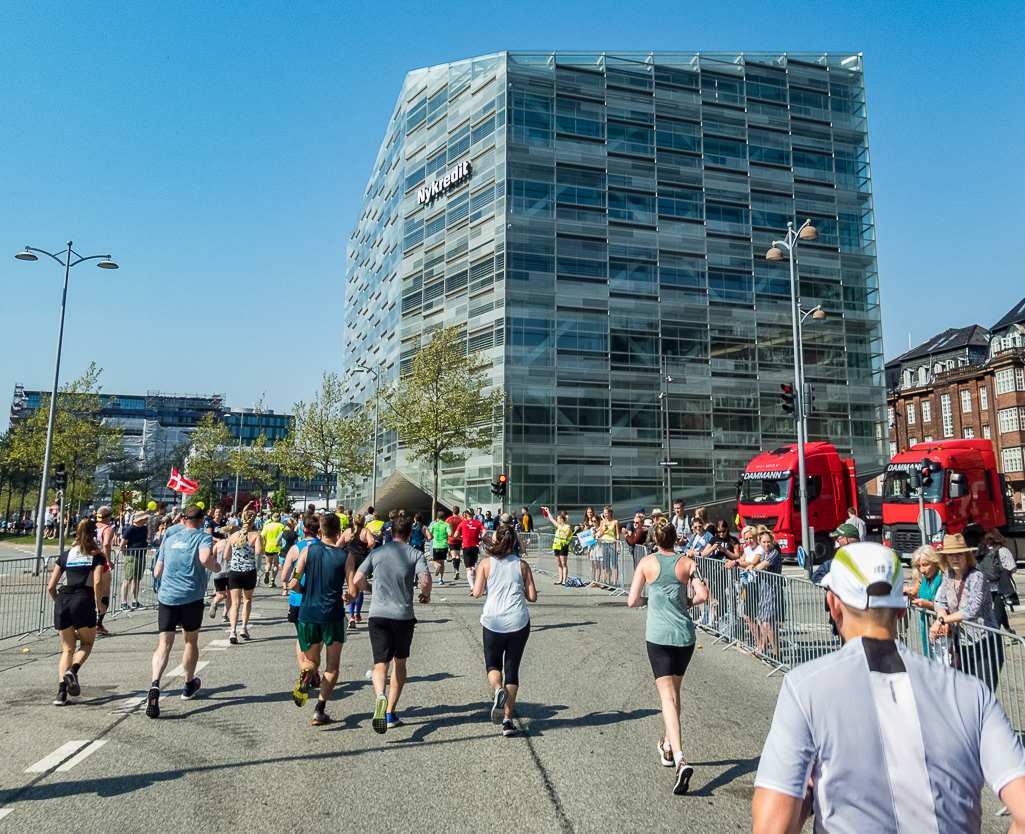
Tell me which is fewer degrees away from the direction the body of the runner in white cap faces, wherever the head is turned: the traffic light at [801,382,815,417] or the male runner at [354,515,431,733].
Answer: the traffic light

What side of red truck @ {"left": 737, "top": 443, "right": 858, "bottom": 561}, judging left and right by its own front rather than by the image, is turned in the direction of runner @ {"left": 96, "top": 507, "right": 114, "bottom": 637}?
front

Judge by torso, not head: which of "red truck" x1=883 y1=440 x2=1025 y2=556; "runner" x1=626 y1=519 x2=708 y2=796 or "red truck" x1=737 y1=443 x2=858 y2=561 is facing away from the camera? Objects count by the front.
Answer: the runner

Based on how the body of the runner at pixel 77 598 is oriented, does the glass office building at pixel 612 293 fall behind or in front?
in front

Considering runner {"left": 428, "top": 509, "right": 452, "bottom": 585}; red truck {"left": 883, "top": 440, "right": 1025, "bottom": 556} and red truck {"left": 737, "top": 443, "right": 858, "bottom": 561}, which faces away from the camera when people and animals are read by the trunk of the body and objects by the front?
the runner

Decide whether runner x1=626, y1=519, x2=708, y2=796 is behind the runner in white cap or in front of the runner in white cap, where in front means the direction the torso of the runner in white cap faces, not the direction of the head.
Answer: in front

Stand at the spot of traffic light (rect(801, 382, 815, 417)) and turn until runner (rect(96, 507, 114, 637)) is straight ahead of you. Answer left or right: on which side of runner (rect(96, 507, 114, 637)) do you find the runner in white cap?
left

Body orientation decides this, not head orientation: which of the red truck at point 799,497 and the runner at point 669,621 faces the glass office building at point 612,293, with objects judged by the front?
the runner

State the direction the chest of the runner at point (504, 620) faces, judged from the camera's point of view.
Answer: away from the camera

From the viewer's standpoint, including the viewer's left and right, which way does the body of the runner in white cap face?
facing away from the viewer

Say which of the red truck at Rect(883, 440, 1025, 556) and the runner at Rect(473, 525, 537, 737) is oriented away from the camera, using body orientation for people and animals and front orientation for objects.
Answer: the runner

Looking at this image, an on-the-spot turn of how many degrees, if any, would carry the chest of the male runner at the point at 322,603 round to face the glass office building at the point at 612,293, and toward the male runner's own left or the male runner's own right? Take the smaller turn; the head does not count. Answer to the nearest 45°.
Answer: approximately 45° to the male runner's own right

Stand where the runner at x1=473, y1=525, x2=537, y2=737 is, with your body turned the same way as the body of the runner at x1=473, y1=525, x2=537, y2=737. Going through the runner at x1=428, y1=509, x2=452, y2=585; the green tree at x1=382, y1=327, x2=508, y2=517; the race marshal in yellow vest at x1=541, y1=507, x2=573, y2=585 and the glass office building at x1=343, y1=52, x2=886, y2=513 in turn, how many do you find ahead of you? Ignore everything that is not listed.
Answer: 4

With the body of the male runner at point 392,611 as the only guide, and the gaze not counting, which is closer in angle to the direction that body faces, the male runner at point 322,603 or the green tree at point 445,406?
the green tree

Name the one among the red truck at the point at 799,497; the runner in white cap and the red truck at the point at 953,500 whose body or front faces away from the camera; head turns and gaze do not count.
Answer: the runner in white cap

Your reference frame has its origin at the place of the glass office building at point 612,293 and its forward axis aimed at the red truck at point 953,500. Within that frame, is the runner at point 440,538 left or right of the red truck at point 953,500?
right

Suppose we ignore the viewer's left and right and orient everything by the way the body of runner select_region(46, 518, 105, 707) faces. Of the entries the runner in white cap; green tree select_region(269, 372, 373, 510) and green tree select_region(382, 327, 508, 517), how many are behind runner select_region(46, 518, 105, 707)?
1

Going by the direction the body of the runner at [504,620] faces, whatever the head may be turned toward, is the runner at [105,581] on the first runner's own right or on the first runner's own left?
on the first runner's own left

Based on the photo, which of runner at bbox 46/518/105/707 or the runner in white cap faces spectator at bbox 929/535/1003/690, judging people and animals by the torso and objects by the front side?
the runner in white cap
